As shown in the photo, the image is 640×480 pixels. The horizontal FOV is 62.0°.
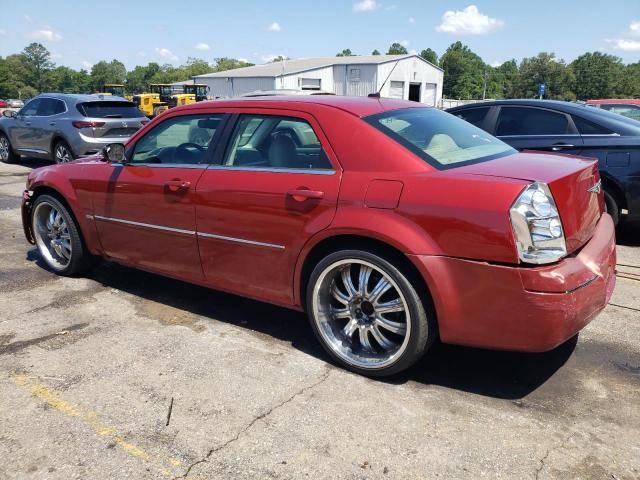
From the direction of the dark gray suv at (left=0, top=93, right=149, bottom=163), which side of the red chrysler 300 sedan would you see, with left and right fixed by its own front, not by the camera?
front

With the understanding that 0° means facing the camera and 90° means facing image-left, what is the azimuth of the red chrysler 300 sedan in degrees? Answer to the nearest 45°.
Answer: approximately 135°

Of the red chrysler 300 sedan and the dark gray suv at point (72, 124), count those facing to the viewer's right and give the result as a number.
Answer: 0

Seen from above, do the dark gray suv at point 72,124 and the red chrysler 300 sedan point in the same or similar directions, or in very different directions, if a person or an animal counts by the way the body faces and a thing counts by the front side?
same or similar directions

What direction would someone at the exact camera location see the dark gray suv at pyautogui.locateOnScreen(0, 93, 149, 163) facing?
facing away from the viewer and to the left of the viewer

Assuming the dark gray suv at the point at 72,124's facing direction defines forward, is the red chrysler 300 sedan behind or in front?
behind
